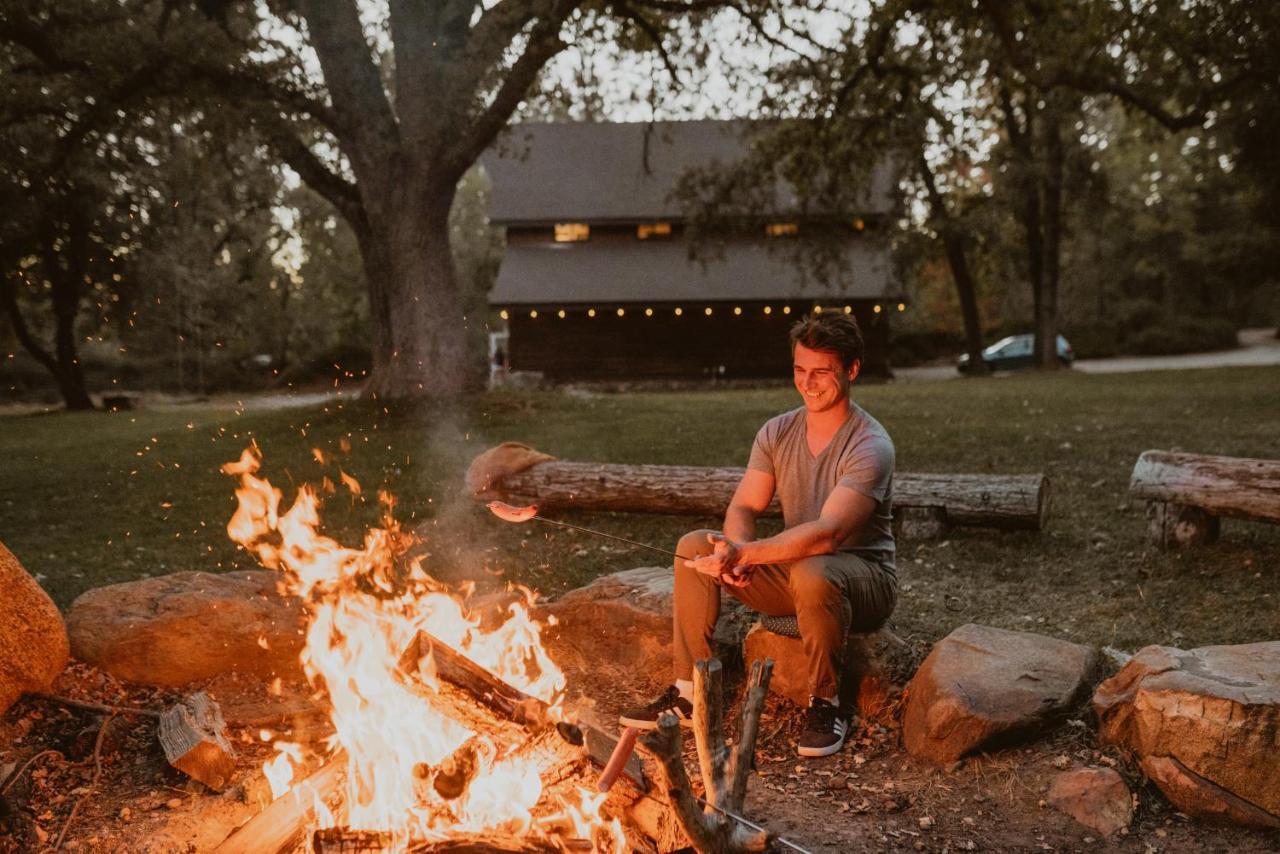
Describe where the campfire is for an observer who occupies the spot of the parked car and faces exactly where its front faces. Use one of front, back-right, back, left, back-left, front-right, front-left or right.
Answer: left

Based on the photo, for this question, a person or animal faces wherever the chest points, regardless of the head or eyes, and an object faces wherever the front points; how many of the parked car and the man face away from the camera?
0

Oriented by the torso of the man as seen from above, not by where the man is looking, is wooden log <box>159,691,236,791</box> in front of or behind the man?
in front

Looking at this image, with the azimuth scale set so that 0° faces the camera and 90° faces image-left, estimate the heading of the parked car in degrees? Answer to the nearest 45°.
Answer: approximately 90°

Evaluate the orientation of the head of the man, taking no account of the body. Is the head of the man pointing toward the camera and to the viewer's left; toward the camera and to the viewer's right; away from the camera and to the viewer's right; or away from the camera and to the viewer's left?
toward the camera and to the viewer's left

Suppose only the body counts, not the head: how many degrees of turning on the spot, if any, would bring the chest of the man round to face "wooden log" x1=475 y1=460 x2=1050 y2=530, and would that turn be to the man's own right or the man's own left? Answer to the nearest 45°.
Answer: approximately 135° to the man's own right

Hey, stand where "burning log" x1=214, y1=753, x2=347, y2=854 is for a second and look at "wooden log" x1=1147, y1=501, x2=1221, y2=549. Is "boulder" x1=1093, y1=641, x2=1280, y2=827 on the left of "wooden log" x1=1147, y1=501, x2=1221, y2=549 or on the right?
right

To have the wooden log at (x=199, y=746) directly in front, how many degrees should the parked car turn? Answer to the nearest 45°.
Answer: approximately 90° to its left

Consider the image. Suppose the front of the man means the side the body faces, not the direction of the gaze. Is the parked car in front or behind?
behind

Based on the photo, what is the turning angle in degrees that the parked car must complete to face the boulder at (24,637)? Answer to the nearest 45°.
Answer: approximately 90° to its left

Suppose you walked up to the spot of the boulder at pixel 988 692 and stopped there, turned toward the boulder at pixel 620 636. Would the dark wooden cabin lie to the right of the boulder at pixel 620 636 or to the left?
right
